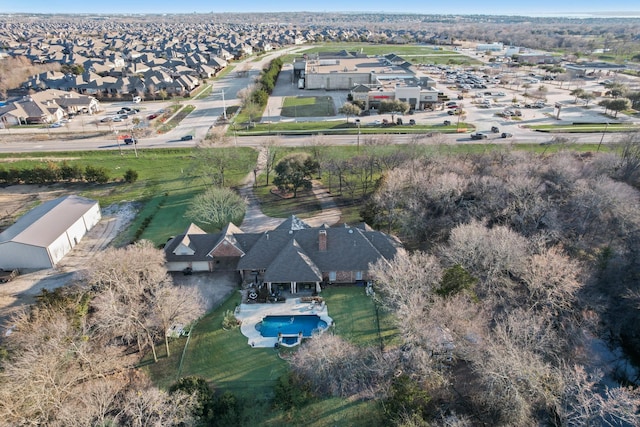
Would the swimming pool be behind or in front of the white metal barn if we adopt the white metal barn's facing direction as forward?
in front

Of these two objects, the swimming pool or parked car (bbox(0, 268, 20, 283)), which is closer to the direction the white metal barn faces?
the swimming pool

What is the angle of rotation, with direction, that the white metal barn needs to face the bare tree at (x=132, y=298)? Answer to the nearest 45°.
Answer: approximately 45° to its right

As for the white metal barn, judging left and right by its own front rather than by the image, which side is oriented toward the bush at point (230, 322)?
front

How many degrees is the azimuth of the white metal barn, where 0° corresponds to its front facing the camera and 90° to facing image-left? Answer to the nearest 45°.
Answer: approximately 315°

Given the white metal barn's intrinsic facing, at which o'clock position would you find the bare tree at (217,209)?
The bare tree is roughly at 11 o'clock from the white metal barn.

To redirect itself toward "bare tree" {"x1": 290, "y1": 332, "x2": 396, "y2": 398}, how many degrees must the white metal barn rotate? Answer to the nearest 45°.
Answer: approximately 45° to its right

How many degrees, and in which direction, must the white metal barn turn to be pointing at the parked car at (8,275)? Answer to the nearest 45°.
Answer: approximately 90° to its right

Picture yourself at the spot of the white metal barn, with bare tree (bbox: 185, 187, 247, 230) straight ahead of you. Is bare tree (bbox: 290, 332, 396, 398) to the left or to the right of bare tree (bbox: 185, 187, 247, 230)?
right

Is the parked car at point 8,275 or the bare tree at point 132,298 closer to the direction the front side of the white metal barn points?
the bare tree
